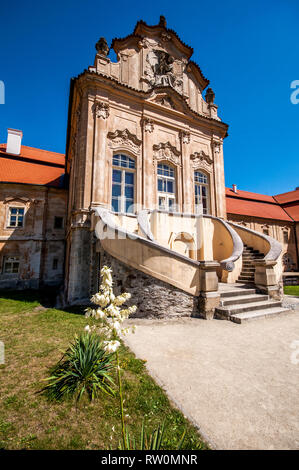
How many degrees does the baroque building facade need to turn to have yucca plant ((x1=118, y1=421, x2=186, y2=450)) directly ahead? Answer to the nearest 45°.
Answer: approximately 45° to its right

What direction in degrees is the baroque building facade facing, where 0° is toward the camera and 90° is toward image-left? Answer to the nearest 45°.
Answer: approximately 315°
